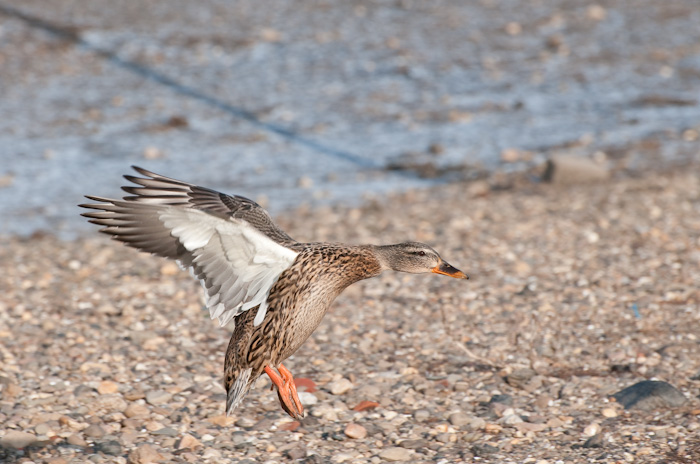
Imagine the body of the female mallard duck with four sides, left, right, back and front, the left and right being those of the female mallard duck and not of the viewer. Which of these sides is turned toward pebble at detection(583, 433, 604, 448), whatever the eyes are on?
front

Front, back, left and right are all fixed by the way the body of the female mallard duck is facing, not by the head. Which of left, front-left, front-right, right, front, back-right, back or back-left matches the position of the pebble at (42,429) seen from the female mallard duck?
back

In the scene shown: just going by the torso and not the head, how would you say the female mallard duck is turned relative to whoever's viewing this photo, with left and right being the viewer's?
facing to the right of the viewer

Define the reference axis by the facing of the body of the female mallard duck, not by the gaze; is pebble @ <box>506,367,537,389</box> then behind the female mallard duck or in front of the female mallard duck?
in front

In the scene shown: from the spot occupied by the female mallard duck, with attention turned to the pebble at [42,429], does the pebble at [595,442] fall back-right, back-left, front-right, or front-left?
back-left

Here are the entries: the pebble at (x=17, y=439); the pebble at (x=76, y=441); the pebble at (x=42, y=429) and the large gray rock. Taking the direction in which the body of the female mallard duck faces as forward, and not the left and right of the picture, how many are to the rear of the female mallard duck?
3

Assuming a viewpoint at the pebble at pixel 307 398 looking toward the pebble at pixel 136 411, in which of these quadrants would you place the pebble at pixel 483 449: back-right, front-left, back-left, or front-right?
back-left

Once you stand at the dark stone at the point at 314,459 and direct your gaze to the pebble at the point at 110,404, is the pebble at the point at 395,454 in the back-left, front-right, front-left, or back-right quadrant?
back-right

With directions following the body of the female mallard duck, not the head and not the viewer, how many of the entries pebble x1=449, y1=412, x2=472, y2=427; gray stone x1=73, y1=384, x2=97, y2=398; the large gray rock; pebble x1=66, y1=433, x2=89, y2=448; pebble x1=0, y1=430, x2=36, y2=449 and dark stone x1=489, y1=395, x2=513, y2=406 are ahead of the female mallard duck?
3
